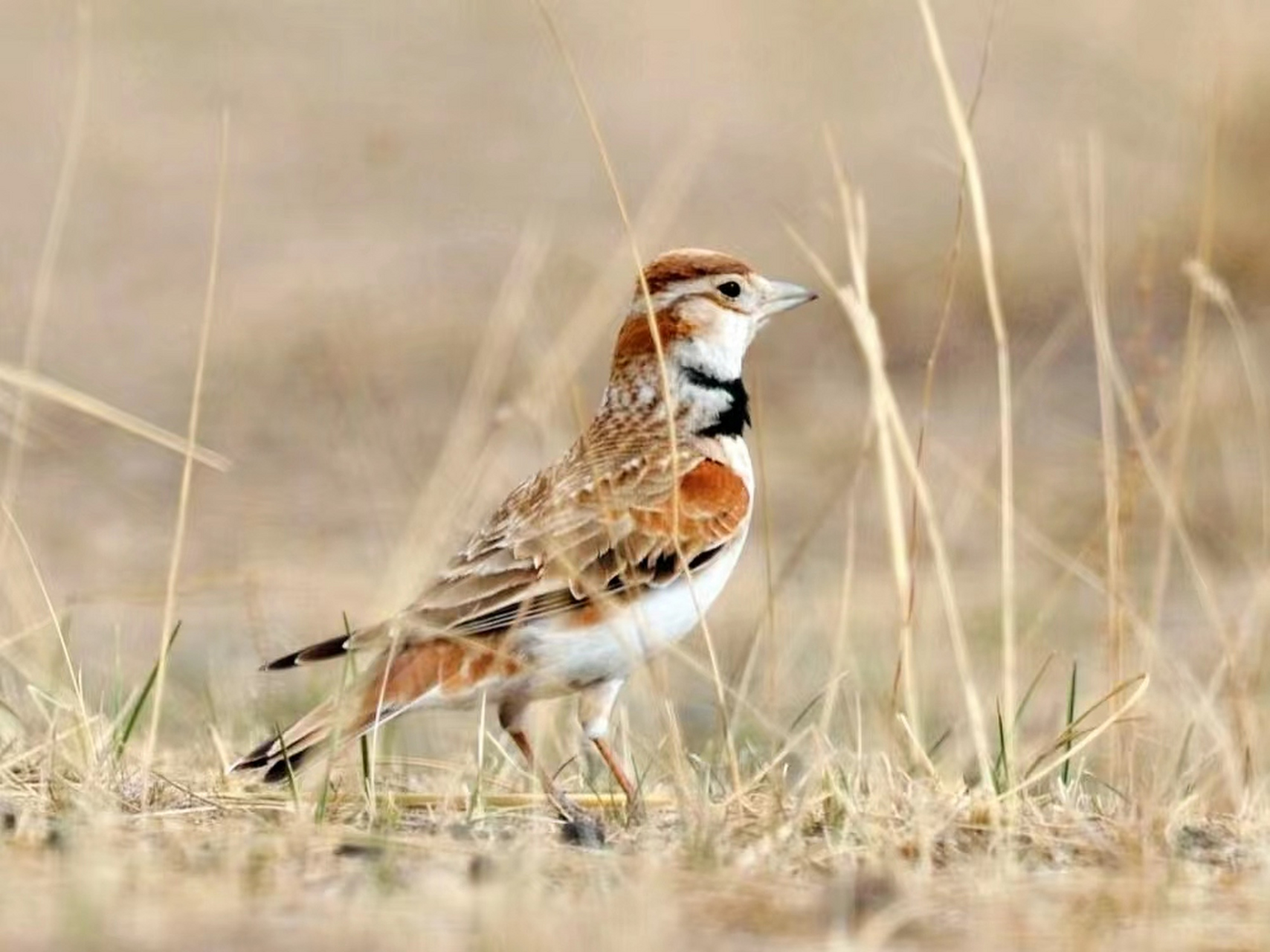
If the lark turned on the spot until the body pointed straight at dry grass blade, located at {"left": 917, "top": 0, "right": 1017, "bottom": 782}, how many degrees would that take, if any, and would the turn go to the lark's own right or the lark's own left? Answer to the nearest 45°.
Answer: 0° — it already faces it

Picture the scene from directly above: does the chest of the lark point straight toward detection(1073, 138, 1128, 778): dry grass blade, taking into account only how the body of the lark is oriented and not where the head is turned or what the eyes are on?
yes

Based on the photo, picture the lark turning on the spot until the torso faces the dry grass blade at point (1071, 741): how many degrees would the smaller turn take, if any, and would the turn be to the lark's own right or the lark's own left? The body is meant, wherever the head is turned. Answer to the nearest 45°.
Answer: approximately 45° to the lark's own right

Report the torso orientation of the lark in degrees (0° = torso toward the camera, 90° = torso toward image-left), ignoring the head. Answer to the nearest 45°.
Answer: approximately 270°
